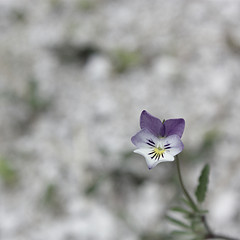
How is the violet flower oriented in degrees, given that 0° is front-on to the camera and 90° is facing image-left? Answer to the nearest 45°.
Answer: approximately 0°
